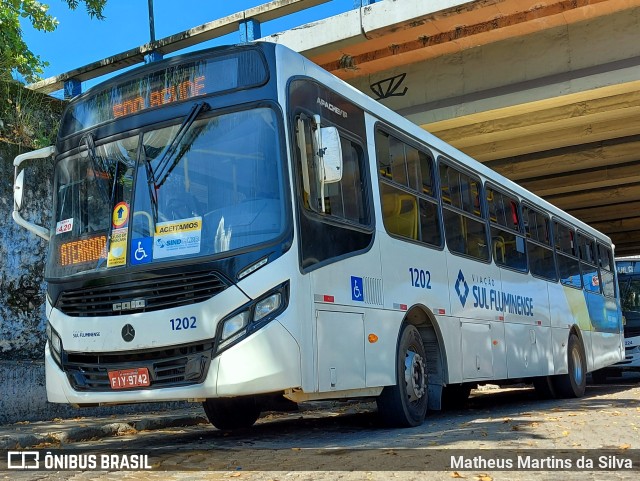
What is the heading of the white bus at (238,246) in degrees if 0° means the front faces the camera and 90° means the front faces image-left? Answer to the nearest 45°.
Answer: approximately 45°

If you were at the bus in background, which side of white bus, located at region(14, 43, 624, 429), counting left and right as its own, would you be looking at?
back
